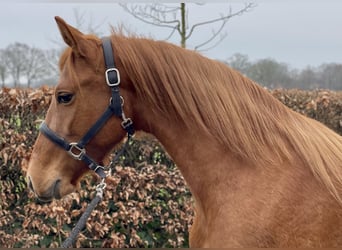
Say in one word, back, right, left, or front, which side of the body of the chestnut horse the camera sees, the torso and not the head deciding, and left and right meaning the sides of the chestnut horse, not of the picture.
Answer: left

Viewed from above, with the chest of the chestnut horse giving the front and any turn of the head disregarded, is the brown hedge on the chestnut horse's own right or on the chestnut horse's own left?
on the chestnut horse's own right
